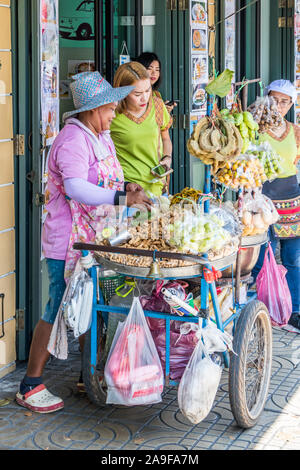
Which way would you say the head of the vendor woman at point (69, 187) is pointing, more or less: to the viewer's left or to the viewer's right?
to the viewer's right

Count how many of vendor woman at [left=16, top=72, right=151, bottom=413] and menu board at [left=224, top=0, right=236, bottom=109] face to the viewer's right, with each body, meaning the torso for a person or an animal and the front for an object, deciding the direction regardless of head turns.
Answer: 1

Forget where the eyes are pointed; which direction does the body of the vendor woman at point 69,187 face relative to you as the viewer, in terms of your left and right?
facing to the right of the viewer

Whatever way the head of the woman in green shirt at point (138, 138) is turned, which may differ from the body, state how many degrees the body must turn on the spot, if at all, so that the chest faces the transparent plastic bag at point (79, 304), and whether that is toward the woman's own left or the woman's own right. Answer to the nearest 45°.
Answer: approximately 45° to the woman's own right
